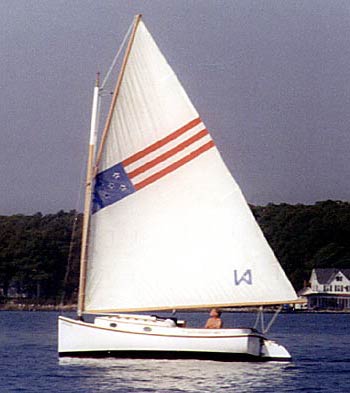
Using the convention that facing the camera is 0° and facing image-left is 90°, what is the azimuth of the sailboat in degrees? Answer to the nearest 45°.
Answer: approximately 90°
